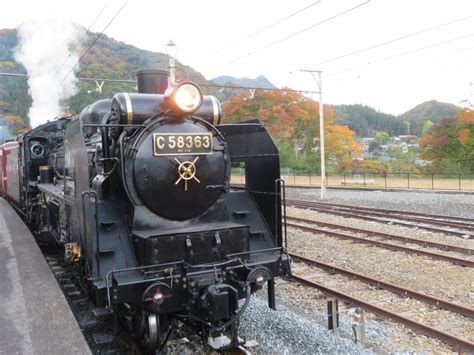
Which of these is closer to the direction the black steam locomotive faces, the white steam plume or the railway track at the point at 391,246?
the railway track

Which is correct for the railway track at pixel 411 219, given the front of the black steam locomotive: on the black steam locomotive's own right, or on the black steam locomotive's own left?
on the black steam locomotive's own left

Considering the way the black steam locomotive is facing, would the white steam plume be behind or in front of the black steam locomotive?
behind

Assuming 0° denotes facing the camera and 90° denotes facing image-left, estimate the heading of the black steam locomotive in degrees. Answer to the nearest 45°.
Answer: approximately 315°

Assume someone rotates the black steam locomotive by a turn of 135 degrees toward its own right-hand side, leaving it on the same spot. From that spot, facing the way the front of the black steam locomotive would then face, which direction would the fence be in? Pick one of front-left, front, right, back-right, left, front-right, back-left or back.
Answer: back-right

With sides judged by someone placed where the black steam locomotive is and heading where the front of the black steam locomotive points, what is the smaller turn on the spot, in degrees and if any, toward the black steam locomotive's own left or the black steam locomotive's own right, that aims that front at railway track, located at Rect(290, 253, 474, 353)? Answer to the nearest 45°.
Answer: approximately 45° to the black steam locomotive's own left

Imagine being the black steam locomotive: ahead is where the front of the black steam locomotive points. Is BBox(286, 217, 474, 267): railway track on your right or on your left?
on your left

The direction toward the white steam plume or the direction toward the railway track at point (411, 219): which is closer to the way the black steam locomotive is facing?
the railway track
